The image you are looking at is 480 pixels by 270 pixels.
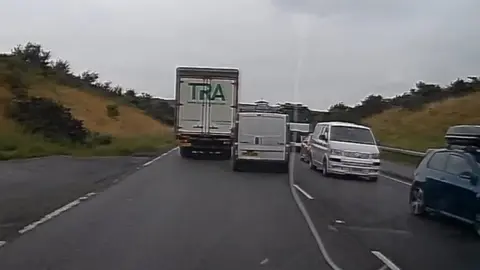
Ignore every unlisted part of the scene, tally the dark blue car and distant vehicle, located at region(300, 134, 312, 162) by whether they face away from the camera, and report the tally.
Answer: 0

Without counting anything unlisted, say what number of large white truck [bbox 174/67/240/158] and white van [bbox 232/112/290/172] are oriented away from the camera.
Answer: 2

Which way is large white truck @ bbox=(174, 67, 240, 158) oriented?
away from the camera

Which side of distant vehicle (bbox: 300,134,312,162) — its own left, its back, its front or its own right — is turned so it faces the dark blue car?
front

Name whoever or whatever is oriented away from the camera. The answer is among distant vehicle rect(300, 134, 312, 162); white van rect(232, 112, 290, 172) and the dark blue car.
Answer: the white van

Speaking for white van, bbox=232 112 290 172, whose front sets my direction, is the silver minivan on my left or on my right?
on my right

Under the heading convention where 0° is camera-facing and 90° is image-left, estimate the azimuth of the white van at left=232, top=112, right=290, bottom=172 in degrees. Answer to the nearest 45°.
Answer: approximately 180°
